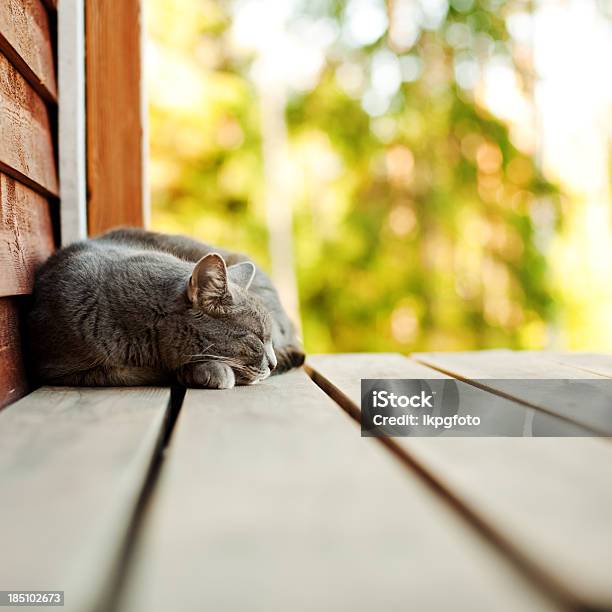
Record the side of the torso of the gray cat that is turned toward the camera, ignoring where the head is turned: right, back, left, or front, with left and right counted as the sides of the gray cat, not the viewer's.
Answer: right
